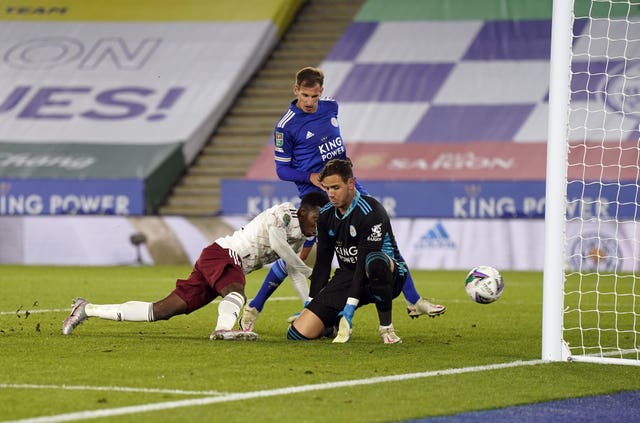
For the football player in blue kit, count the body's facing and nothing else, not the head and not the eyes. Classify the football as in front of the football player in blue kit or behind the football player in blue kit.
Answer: in front

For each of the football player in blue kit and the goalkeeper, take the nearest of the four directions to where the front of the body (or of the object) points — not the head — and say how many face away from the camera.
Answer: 0

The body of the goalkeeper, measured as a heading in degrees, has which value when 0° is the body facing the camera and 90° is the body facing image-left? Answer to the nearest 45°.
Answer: approximately 45°

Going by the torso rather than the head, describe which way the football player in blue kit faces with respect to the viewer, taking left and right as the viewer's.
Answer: facing the viewer and to the right of the viewer

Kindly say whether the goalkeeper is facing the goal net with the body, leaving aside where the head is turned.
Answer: no

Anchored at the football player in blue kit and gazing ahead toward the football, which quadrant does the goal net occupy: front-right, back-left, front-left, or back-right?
front-left

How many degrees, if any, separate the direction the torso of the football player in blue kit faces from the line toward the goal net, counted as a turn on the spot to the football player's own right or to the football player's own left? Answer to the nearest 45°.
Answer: approximately 90° to the football player's own left
